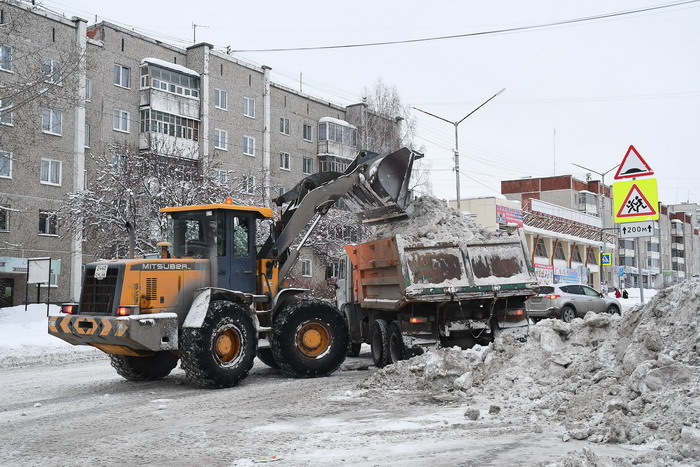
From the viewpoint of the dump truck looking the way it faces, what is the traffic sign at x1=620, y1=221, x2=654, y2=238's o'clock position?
The traffic sign is roughly at 4 o'clock from the dump truck.

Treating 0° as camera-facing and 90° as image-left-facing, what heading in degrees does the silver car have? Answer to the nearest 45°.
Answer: approximately 225°

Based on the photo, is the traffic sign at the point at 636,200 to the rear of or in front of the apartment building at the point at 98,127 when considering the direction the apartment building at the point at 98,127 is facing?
in front

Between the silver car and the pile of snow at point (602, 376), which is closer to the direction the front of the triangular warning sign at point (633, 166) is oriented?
the pile of snow

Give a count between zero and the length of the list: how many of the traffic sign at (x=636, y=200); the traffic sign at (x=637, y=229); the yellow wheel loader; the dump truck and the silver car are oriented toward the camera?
2

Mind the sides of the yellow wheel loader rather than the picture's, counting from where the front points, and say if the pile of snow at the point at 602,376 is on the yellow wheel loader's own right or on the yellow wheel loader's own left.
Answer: on the yellow wheel loader's own right

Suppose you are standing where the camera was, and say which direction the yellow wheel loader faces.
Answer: facing away from the viewer and to the right of the viewer

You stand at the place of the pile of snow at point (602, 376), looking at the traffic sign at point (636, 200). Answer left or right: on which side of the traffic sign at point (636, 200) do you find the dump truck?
left
